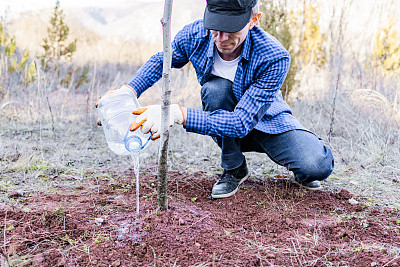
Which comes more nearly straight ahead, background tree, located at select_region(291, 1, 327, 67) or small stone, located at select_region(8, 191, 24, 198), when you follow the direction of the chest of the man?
the small stone

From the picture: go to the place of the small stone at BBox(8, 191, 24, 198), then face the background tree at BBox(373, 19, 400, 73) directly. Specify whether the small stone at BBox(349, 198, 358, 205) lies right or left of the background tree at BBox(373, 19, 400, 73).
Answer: right

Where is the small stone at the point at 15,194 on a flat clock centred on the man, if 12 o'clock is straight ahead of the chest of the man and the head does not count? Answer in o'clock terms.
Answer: The small stone is roughly at 1 o'clock from the man.

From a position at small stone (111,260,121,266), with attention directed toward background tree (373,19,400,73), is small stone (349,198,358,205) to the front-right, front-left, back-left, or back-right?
front-right

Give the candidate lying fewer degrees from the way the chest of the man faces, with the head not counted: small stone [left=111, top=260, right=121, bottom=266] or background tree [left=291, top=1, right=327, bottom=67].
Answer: the small stone

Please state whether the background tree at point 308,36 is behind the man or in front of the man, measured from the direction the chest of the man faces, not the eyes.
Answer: behind

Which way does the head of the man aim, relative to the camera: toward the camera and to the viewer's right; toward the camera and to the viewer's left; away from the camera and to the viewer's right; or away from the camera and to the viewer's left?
toward the camera and to the viewer's left

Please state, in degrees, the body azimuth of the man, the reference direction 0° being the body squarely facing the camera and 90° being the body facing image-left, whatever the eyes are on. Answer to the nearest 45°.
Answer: approximately 45°

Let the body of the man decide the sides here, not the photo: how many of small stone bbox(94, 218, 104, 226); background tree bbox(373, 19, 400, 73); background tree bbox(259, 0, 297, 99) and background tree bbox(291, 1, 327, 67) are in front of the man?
1

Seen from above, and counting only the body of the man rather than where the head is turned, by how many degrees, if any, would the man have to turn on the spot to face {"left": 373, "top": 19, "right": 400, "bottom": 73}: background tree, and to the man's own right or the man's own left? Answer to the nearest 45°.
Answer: approximately 180°

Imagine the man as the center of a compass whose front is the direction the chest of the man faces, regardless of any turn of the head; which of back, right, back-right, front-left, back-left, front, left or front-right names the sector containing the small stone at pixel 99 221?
front
